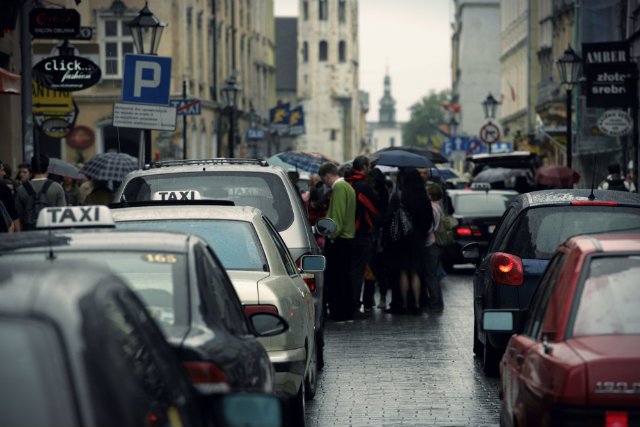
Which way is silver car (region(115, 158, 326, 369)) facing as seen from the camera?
away from the camera

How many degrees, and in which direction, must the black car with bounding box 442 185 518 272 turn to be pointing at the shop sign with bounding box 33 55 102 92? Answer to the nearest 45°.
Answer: approximately 135° to its left

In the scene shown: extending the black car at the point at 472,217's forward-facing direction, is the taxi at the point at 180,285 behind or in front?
behind

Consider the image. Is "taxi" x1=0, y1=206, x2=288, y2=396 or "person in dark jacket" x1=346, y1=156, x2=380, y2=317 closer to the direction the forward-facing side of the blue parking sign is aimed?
the taxi

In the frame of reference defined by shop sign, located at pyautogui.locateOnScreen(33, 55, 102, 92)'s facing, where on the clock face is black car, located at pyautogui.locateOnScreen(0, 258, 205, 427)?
The black car is roughly at 12 o'clock from the shop sign.

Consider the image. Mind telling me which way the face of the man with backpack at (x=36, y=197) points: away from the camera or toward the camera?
away from the camera

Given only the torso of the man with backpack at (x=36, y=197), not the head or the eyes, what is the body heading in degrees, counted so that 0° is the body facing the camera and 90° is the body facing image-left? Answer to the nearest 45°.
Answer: approximately 180°

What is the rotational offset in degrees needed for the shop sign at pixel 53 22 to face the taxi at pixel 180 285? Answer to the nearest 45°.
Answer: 0° — it already faces it

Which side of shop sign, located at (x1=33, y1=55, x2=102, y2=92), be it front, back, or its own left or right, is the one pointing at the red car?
front

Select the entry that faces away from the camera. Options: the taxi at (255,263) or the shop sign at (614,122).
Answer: the taxi

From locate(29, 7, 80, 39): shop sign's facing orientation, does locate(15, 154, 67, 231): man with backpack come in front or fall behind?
in front

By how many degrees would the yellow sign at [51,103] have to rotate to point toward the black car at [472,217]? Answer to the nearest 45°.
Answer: approximately 90° to its left

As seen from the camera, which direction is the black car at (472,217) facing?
away from the camera

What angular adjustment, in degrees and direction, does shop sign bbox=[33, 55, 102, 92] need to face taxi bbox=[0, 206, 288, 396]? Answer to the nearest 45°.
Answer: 0° — it already faces it

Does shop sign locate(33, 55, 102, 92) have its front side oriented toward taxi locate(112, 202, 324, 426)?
yes
